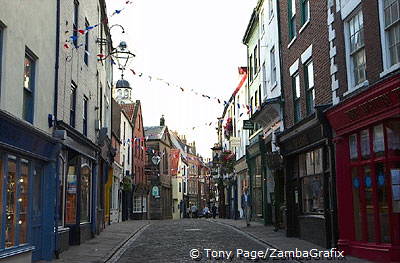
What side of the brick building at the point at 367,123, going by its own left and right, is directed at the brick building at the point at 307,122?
right

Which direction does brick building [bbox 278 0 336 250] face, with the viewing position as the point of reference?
facing the viewer and to the left of the viewer

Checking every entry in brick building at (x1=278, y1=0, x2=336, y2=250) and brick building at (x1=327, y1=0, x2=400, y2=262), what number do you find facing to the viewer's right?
0

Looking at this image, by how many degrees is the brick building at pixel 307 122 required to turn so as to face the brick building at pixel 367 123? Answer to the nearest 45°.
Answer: approximately 45° to its left

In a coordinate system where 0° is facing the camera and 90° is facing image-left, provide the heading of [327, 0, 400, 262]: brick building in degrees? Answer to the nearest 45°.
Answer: approximately 45°

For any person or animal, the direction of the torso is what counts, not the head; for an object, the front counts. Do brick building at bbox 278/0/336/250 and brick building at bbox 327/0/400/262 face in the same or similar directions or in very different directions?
same or similar directions
